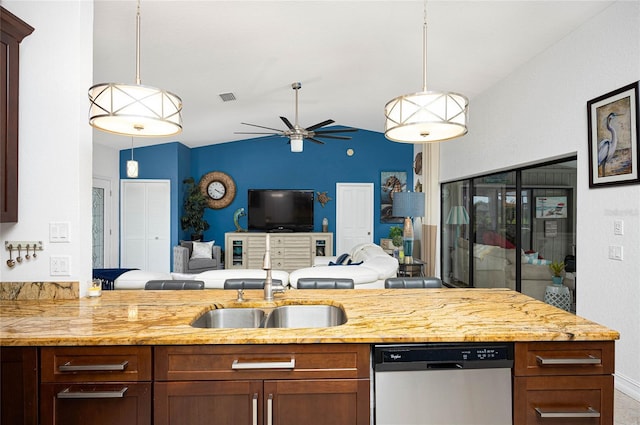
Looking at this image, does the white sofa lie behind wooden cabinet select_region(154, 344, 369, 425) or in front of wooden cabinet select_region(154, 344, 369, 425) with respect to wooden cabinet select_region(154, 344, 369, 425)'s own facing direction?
behind

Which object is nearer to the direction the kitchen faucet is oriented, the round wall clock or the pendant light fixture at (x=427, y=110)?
the pendant light fixture

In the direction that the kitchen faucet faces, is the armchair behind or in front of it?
behind

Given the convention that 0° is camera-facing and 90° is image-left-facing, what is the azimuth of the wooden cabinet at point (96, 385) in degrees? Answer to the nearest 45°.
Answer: approximately 0°
